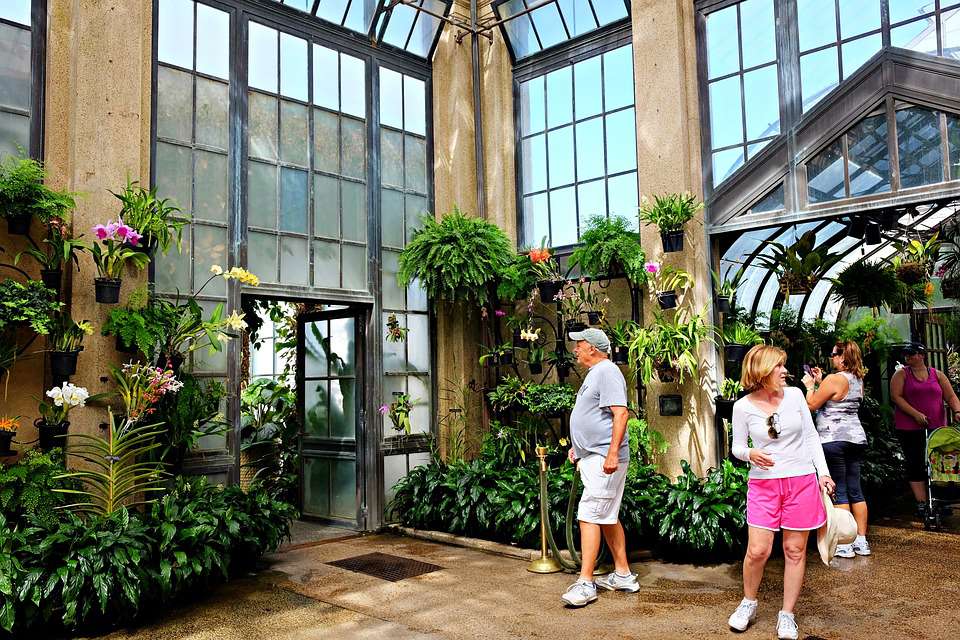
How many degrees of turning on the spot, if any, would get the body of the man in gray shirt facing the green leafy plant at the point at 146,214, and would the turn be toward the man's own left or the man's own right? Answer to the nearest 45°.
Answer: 0° — they already face it

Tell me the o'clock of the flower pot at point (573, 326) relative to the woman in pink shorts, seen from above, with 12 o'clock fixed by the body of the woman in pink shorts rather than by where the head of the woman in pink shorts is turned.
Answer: The flower pot is roughly at 5 o'clock from the woman in pink shorts.

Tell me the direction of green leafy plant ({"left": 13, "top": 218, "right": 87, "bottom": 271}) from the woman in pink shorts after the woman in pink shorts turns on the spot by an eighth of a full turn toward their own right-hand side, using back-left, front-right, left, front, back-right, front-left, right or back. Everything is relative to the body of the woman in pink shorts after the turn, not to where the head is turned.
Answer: front-right

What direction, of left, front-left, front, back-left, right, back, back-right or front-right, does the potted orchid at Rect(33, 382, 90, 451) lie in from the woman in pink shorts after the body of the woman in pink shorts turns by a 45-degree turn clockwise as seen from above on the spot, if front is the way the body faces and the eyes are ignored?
front-right

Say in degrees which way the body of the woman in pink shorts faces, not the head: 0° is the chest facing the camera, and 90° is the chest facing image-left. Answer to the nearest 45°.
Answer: approximately 0°

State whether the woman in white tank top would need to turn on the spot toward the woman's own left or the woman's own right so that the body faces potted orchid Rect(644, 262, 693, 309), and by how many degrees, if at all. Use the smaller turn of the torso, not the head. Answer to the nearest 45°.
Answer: approximately 45° to the woman's own right

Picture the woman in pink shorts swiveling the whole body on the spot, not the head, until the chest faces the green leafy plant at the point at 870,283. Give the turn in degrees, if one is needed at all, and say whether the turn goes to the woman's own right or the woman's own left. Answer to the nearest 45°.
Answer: approximately 180°

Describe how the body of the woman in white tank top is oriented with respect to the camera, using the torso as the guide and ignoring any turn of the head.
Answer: to the viewer's left

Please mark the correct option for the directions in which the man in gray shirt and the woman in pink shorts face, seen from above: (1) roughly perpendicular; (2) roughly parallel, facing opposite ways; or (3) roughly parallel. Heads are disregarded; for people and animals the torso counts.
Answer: roughly perpendicular

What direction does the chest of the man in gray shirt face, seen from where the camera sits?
to the viewer's left

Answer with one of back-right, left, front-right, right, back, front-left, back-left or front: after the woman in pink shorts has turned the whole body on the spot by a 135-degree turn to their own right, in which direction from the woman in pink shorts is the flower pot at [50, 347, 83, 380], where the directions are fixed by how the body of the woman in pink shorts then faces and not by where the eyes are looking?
front-left
